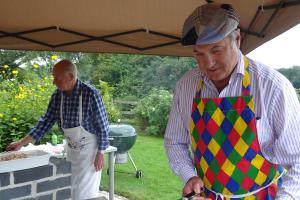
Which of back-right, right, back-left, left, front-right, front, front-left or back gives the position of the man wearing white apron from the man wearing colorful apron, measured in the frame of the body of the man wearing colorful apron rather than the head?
right

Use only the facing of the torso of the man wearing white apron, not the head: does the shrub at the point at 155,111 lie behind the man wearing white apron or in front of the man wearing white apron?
behind

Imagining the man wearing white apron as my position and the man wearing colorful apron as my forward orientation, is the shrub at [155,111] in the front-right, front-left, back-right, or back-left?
back-left

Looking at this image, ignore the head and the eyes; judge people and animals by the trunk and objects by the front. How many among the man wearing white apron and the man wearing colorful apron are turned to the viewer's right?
0

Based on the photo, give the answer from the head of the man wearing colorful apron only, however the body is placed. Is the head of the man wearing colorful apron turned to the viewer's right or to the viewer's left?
to the viewer's left

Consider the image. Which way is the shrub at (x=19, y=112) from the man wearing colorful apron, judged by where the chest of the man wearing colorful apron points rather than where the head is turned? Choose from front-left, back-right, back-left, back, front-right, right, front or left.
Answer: right

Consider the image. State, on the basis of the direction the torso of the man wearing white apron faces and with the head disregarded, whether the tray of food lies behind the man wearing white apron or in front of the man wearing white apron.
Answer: in front

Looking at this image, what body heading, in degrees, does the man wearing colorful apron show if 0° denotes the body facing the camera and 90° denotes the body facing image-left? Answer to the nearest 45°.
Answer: approximately 45°

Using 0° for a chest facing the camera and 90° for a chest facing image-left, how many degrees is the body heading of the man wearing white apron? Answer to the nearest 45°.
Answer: approximately 45°

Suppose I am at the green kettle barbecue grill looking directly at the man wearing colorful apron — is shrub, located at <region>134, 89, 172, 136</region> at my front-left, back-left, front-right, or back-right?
back-left
